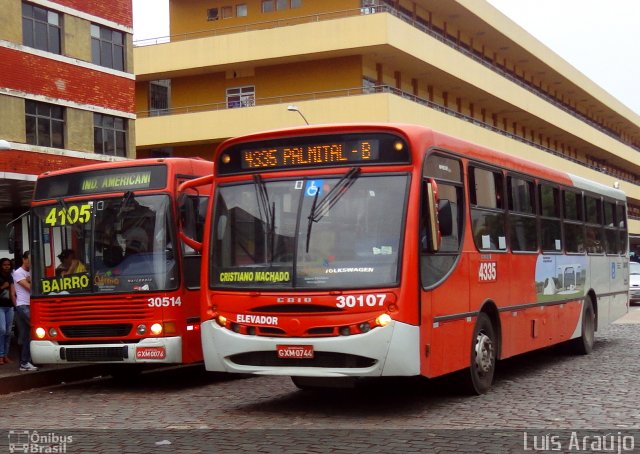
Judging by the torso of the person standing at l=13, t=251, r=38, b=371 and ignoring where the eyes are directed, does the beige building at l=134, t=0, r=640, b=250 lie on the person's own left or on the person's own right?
on the person's own left

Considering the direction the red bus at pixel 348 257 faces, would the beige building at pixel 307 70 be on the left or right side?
on its right

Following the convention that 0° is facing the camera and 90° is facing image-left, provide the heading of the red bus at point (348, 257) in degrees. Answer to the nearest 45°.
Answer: approximately 45°

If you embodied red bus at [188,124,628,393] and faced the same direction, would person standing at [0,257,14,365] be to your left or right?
on your right

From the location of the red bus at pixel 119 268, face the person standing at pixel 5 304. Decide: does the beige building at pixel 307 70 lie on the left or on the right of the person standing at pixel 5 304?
right

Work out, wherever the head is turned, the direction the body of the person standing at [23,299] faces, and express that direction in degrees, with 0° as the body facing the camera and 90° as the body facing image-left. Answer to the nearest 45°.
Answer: approximately 270°
